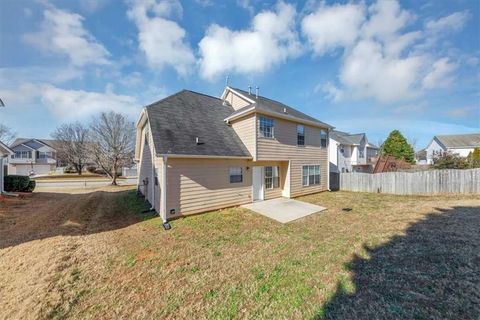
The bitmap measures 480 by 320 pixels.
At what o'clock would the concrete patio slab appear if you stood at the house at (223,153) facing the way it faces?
The concrete patio slab is roughly at 5 o'clock from the house.

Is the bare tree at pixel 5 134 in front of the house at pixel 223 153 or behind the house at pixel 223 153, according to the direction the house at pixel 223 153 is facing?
in front

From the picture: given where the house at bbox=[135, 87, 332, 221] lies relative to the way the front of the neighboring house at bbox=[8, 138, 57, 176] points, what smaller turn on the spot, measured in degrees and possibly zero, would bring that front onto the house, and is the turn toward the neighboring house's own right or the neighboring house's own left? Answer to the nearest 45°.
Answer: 0° — it already faces it

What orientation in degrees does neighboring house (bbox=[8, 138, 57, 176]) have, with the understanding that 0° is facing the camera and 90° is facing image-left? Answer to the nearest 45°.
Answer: approximately 0°

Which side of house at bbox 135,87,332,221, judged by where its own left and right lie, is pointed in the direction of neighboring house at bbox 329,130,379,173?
right

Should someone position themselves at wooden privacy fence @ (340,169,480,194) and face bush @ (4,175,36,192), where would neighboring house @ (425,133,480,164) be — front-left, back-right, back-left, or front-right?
back-right

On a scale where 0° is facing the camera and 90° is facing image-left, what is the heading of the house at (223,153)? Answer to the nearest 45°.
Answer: approximately 135°

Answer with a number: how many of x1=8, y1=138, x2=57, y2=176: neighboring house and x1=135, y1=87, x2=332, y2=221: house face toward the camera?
1

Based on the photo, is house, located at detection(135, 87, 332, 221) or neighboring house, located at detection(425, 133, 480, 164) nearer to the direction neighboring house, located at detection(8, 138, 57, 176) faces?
the house

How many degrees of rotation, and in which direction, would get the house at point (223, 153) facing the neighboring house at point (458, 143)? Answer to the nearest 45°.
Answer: approximately 90° to its right

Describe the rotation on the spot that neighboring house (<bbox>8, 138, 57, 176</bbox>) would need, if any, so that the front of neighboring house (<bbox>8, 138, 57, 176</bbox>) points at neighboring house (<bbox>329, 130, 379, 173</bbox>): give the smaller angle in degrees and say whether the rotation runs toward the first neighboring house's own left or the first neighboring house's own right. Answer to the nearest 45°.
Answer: approximately 45° to the first neighboring house's own left

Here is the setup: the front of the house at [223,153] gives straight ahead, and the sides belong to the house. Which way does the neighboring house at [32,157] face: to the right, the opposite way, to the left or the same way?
the opposite way
